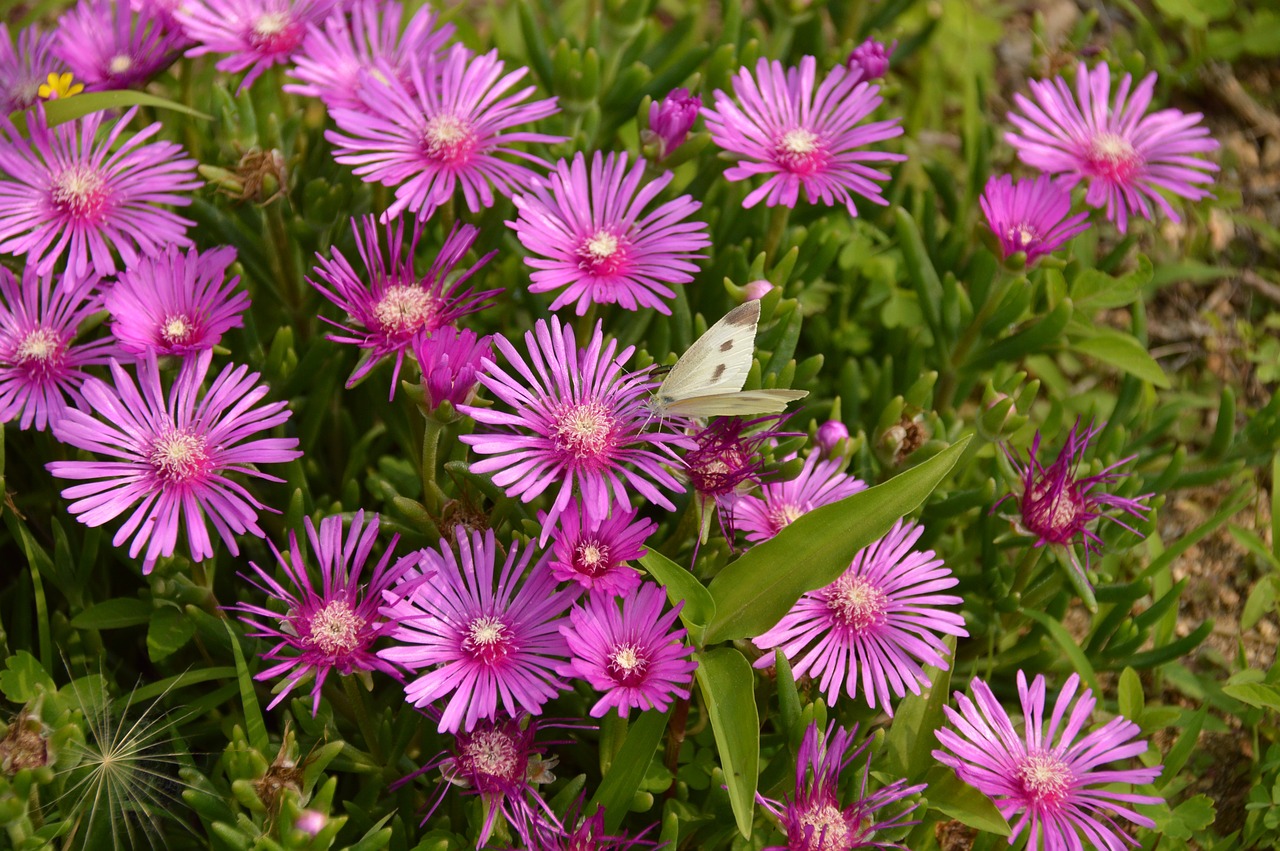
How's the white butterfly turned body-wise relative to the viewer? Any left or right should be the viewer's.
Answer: facing to the left of the viewer

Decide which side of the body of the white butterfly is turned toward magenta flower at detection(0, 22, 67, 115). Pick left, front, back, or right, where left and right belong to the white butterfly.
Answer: front

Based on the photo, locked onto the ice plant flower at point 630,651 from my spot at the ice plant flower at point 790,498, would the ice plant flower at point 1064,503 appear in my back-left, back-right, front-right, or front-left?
back-left

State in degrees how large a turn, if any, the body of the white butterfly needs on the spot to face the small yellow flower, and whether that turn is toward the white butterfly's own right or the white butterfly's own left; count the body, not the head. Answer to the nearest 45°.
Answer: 0° — it already faces it
